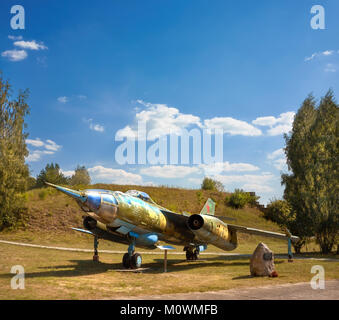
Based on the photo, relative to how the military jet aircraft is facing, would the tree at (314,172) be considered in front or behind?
behind

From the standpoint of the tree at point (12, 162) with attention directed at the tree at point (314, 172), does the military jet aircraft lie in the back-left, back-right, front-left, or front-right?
front-right

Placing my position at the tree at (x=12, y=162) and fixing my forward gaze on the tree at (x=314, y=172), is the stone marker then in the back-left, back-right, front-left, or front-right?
front-right

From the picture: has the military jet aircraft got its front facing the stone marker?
no

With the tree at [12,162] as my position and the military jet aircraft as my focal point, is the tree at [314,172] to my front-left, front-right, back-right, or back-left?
front-left

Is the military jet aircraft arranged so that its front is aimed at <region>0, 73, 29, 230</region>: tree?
no
